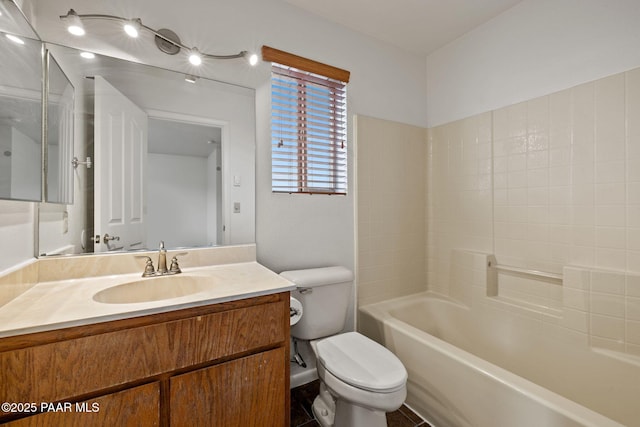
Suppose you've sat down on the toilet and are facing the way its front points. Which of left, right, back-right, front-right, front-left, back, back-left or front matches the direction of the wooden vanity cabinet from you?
right

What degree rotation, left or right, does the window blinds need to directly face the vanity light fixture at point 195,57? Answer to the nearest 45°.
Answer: approximately 90° to its right

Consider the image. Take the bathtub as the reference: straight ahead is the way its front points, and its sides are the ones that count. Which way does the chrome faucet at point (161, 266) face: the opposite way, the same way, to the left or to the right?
to the left

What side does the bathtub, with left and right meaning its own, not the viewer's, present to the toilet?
front

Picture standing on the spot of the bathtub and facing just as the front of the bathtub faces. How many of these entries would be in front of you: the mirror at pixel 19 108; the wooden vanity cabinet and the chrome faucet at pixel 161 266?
3

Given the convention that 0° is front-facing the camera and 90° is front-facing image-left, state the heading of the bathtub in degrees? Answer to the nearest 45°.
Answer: approximately 45°

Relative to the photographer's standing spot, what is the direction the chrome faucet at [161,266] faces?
facing the viewer

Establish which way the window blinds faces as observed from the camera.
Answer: facing the viewer and to the right of the viewer

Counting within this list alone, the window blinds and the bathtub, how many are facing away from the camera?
0

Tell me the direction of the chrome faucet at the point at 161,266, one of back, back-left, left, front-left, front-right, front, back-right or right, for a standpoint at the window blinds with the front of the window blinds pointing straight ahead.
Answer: right

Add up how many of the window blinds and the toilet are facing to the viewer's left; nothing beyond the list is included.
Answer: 0

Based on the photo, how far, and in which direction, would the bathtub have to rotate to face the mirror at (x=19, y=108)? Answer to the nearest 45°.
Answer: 0° — it already faces it

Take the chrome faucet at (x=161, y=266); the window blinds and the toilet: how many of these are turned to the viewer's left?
0
